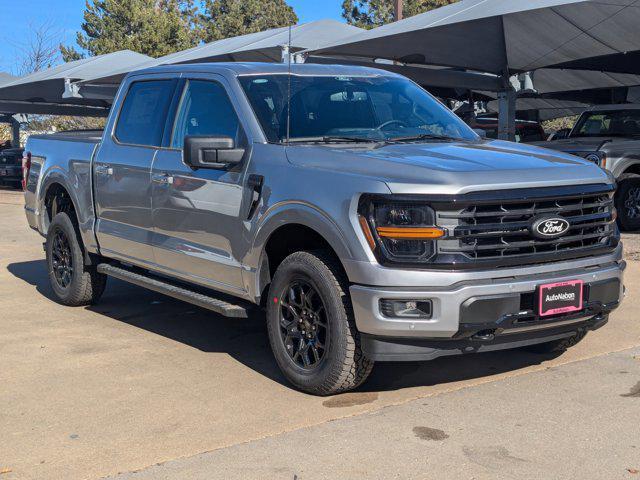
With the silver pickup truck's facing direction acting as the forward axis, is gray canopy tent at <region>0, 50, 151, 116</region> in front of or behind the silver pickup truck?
behind

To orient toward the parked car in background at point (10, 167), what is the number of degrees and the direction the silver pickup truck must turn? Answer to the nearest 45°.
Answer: approximately 180°

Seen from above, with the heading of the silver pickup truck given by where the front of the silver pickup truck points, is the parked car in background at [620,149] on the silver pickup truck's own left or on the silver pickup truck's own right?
on the silver pickup truck's own left

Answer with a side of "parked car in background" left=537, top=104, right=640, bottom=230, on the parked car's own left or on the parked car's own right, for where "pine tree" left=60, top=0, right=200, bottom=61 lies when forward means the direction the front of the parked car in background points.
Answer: on the parked car's own right

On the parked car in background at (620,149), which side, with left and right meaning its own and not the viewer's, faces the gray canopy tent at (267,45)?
right

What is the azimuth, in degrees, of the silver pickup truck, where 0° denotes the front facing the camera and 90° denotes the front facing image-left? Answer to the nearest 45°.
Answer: approximately 315°

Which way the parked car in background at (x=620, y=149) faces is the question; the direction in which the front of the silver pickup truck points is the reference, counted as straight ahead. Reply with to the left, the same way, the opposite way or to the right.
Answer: to the right

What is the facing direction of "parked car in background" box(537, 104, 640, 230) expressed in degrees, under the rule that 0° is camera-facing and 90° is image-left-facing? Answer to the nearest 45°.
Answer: approximately 45°

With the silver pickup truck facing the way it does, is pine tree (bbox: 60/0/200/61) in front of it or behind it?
behind
